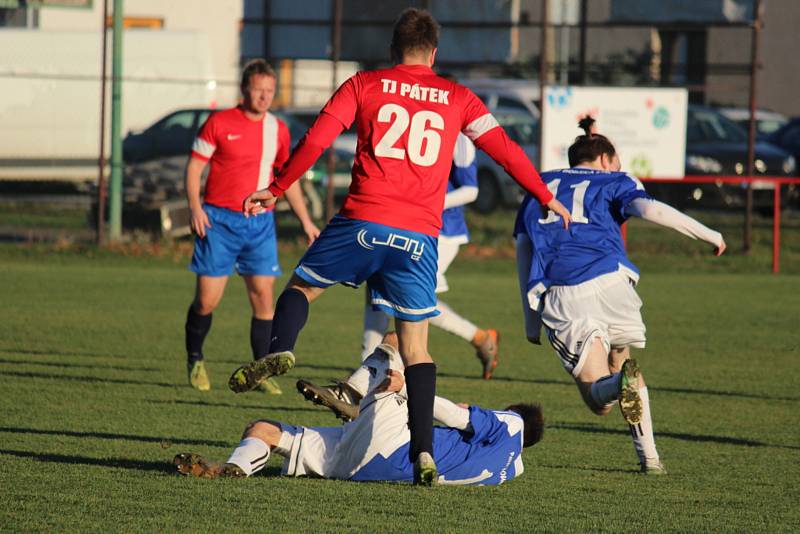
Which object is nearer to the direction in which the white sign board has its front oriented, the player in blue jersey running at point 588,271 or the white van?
the player in blue jersey running
